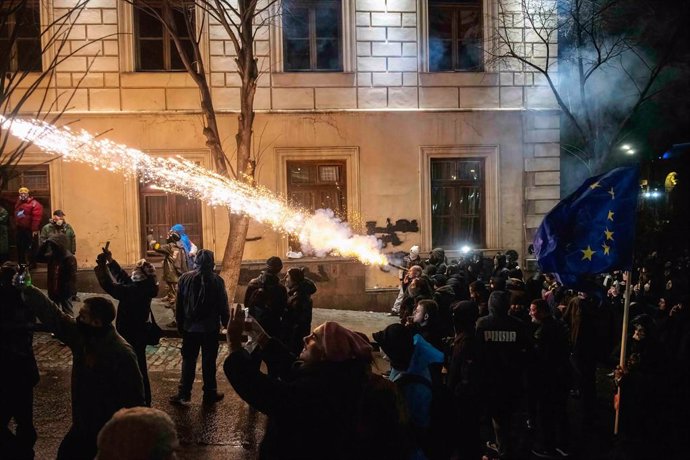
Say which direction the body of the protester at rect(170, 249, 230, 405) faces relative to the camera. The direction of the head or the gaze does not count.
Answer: away from the camera

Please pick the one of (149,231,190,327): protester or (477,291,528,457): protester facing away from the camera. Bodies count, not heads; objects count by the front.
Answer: (477,291,528,457): protester

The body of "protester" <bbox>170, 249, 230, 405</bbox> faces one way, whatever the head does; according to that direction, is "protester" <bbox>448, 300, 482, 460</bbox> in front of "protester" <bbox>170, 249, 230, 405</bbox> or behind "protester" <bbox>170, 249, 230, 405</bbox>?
behind

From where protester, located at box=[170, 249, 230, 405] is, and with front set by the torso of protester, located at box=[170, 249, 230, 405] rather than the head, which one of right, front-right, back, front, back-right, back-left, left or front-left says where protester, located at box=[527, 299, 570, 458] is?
back-right

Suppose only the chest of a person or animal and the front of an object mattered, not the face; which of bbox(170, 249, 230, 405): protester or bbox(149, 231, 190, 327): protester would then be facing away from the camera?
bbox(170, 249, 230, 405): protester

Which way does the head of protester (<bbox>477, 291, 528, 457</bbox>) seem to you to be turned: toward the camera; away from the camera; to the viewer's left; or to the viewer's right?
away from the camera

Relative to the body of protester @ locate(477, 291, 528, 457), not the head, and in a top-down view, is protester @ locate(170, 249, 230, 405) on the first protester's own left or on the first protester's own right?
on the first protester's own left

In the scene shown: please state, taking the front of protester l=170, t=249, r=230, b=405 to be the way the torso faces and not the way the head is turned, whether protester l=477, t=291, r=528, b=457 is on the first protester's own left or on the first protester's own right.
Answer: on the first protester's own right

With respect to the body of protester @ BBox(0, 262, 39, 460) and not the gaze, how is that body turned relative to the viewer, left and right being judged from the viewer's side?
facing away from the viewer

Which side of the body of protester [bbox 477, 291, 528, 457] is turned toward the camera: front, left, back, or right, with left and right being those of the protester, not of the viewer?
back

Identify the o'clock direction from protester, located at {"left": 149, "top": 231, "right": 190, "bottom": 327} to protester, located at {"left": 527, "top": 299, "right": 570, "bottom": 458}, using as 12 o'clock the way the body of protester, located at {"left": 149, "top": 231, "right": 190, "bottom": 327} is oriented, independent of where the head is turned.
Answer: protester, located at {"left": 527, "top": 299, "right": 570, "bottom": 458} is roughly at 8 o'clock from protester, located at {"left": 149, "top": 231, "right": 190, "bottom": 327}.
